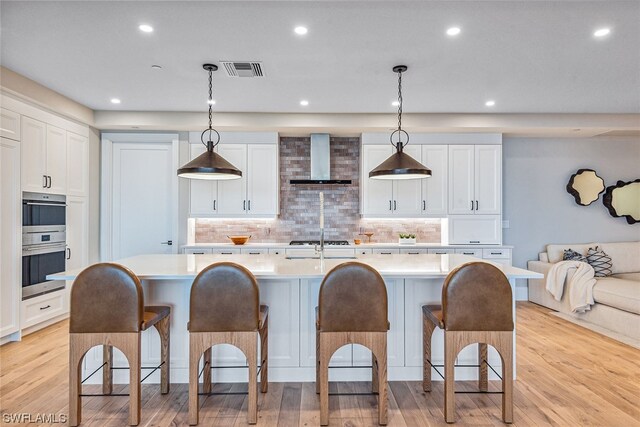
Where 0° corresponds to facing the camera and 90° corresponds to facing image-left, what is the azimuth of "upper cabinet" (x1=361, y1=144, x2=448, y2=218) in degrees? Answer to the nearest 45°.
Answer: approximately 0°

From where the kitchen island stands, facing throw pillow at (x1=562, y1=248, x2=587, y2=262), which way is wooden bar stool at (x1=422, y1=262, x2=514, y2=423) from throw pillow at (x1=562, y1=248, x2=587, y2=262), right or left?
right

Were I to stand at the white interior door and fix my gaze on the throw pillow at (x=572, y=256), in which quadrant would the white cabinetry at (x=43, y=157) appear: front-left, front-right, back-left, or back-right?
back-right

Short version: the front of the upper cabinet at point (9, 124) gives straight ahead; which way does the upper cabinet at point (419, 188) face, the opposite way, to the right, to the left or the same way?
to the right

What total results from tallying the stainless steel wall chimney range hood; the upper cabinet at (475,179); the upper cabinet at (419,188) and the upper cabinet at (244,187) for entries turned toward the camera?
4

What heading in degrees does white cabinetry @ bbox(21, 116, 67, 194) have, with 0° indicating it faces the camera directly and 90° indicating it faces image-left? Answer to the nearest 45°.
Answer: approximately 315°

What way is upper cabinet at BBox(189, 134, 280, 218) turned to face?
toward the camera

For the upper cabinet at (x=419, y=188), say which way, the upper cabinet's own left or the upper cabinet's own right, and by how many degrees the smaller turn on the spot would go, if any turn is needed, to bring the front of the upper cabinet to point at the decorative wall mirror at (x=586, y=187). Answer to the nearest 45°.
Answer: approximately 90° to the upper cabinet's own left

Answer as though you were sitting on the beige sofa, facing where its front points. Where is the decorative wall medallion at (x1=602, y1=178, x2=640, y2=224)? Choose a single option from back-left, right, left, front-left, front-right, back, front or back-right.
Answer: back-right

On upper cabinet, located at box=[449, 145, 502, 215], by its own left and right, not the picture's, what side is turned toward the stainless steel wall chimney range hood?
right

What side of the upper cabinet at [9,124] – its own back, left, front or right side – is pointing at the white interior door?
left

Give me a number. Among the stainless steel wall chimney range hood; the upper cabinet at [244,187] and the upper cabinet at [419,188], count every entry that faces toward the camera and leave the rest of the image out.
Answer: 3

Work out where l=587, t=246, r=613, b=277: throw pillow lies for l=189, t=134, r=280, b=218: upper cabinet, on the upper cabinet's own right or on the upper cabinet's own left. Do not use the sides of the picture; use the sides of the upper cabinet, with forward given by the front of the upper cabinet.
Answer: on the upper cabinet's own left

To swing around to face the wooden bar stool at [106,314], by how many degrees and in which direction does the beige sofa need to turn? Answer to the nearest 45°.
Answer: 0° — it already faces it

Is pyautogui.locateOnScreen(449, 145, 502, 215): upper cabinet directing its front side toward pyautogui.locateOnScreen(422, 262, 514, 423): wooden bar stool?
yes

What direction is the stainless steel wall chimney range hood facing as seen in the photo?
toward the camera

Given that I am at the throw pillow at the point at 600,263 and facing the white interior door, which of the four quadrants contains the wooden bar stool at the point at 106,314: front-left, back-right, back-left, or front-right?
front-left

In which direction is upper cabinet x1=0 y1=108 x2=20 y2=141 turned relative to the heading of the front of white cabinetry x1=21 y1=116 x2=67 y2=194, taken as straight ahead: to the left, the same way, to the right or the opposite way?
the same way
